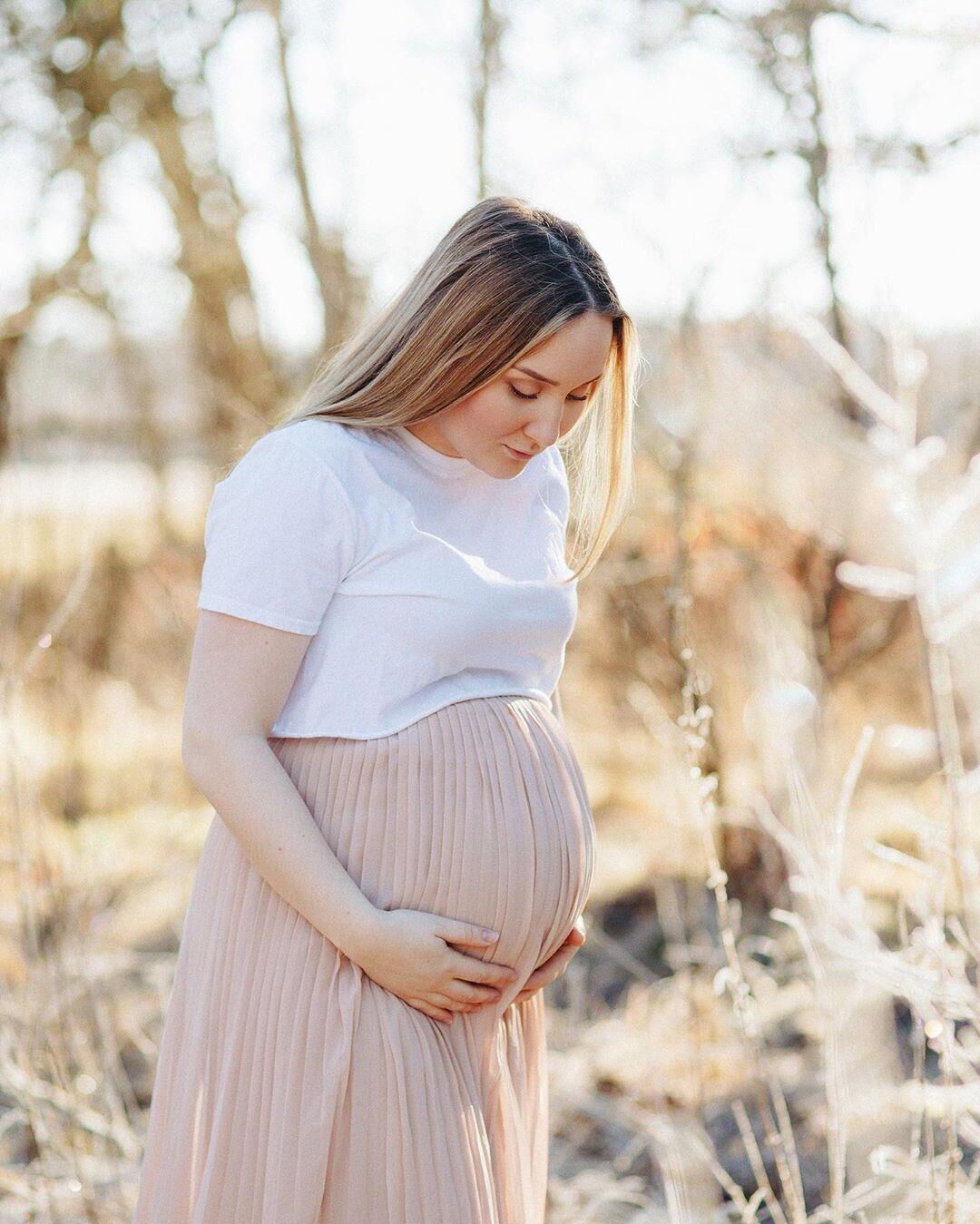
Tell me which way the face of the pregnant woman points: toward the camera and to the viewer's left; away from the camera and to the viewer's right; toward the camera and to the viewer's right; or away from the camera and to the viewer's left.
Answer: toward the camera and to the viewer's right

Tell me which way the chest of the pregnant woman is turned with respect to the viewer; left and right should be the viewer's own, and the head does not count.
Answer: facing the viewer and to the right of the viewer
